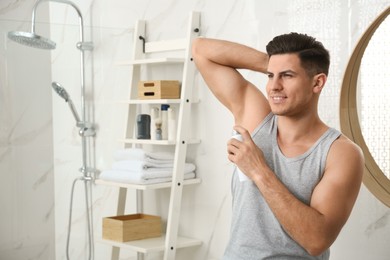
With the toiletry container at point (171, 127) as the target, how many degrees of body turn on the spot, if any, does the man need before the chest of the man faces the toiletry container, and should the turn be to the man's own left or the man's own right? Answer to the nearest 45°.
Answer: approximately 90° to the man's own right

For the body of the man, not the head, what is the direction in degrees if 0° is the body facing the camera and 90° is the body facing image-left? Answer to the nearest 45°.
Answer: approximately 45°

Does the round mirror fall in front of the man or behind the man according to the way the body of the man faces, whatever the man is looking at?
behind

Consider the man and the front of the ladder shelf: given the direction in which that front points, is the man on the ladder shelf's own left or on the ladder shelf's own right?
on the ladder shelf's own left

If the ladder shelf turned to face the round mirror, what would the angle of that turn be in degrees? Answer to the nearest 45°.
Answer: approximately 90° to its left
